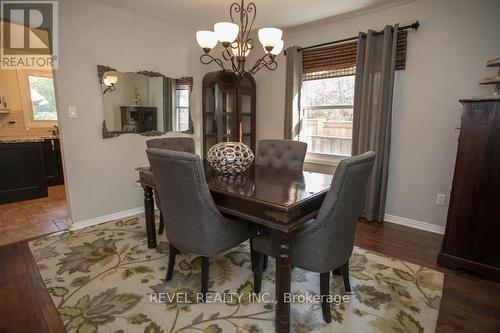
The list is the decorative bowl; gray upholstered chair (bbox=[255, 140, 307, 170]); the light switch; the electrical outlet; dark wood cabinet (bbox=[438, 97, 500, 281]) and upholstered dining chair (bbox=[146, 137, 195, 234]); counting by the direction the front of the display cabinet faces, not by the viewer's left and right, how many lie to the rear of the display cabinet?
0

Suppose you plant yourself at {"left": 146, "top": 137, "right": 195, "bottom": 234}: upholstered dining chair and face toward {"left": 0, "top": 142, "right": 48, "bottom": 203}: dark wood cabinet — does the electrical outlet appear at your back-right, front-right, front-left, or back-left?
back-right

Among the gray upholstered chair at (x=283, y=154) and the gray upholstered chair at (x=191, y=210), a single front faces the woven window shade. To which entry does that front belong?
the gray upholstered chair at (x=191, y=210)

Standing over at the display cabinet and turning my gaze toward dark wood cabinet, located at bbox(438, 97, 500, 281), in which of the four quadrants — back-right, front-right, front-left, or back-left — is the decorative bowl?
front-right

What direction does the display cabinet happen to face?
toward the camera

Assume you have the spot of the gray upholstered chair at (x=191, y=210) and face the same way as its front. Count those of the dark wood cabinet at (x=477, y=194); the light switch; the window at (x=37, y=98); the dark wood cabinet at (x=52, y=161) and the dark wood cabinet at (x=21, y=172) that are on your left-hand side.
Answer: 4

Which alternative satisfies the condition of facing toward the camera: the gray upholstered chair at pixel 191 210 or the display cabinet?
the display cabinet

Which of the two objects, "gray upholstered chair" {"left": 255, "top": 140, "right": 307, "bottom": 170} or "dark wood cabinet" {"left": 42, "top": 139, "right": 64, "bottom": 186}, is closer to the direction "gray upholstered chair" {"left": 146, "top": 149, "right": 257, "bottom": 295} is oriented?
the gray upholstered chair

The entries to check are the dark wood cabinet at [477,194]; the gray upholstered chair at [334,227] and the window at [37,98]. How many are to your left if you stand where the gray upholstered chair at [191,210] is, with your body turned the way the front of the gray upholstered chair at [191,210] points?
1

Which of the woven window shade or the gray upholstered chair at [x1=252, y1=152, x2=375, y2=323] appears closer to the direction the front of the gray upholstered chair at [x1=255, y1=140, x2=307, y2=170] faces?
the gray upholstered chair

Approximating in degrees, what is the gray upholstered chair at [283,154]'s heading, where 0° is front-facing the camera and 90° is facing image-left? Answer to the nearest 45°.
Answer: approximately 45°

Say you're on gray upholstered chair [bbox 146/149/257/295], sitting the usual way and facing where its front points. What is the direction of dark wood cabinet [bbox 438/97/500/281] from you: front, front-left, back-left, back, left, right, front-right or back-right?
front-right

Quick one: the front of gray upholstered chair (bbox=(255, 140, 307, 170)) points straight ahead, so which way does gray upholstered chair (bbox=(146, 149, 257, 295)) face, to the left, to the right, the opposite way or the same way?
the opposite way

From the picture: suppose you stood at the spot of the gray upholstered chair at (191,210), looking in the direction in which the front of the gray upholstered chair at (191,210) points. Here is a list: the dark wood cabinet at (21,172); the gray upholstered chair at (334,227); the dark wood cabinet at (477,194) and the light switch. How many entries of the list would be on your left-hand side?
2

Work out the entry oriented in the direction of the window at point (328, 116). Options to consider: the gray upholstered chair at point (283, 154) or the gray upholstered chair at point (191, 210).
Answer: the gray upholstered chair at point (191, 210)

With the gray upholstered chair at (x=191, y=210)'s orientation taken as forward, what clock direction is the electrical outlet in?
The electrical outlet is roughly at 1 o'clock from the gray upholstered chair.

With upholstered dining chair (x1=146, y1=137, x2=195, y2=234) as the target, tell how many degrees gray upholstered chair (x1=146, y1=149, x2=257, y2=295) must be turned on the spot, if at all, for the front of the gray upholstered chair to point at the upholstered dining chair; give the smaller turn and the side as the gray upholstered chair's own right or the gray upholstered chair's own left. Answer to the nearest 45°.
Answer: approximately 45° to the gray upholstered chair's own left

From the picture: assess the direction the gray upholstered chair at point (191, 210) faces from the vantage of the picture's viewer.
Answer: facing away from the viewer and to the right of the viewer

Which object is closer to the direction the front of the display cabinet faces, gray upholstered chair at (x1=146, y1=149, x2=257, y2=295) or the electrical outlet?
the gray upholstered chair

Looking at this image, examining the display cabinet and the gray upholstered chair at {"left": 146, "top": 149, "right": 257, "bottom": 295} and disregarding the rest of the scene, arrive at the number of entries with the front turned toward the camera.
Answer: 1

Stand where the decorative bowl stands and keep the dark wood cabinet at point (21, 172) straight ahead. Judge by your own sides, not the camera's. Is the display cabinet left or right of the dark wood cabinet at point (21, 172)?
right

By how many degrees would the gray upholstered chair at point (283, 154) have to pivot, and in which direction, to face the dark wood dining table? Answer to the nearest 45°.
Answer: approximately 45° to its left

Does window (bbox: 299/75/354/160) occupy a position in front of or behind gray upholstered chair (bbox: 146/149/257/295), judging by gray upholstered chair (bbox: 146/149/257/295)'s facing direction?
in front
